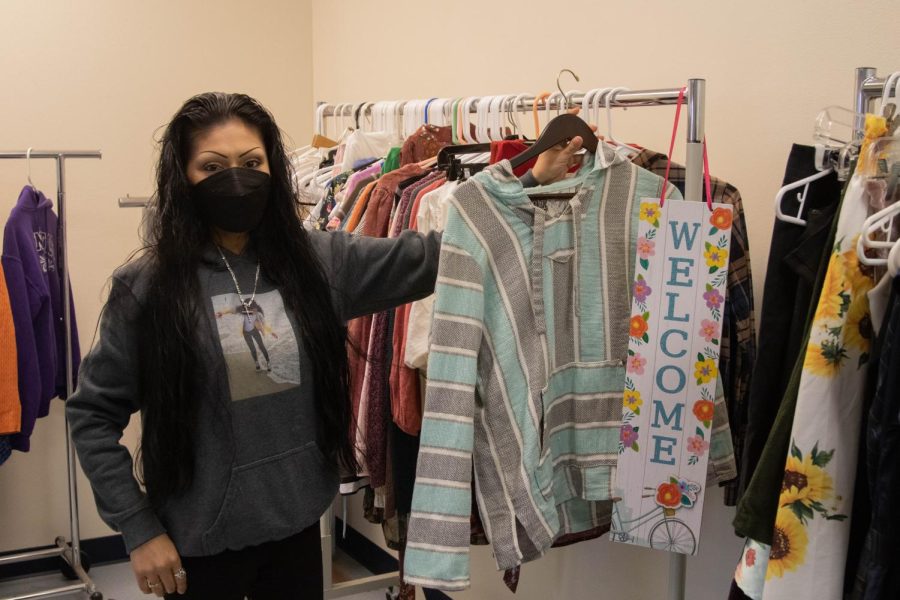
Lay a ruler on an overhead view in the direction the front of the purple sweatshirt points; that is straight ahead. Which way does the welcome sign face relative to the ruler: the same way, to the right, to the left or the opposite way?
to the right

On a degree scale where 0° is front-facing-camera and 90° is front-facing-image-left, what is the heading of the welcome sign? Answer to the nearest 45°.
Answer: approximately 0°

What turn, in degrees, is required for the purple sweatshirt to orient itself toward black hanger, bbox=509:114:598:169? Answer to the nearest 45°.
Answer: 0° — it already faces it

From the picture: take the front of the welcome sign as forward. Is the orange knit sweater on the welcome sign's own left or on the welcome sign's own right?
on the welcome sign's own right

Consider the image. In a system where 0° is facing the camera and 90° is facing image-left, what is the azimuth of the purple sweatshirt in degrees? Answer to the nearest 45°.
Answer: approximately 315°

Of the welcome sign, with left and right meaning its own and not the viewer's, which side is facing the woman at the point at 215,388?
right
